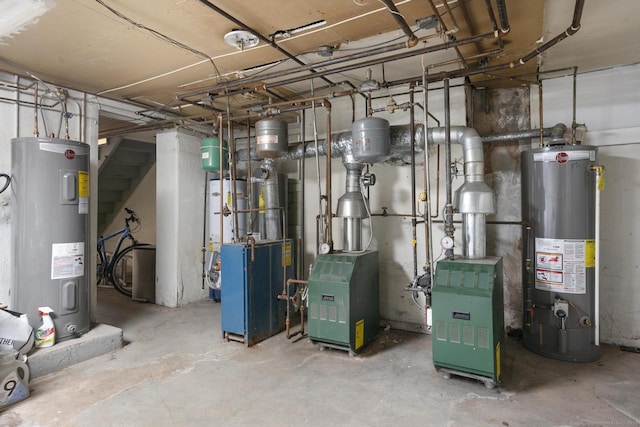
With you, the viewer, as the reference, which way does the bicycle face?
facing the viewer and to the right of the viewer

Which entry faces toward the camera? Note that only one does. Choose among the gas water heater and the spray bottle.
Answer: the gas water heater

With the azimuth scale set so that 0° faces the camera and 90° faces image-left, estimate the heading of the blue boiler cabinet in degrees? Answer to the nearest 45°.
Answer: approximately 45°

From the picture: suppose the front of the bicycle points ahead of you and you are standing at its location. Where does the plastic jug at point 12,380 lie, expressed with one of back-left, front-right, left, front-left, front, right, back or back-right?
front-right

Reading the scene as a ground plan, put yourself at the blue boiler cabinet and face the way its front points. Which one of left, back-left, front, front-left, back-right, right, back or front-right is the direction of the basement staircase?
right

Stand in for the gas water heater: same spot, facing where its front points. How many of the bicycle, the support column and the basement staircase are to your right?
3

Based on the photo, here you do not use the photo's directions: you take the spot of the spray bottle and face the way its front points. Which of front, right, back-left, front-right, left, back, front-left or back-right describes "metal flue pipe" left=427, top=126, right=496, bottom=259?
back-left

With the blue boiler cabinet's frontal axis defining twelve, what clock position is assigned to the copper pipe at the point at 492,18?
The copper pipe is roughly at 9 o'clock from the blue boiler cabinet.

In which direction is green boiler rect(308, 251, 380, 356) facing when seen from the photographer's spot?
facing the viewer and to the left of the viewer

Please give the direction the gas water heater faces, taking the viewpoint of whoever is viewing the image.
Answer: facing the viewer

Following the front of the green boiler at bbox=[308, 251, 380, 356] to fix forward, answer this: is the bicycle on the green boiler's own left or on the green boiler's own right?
on the green boiler's own right
